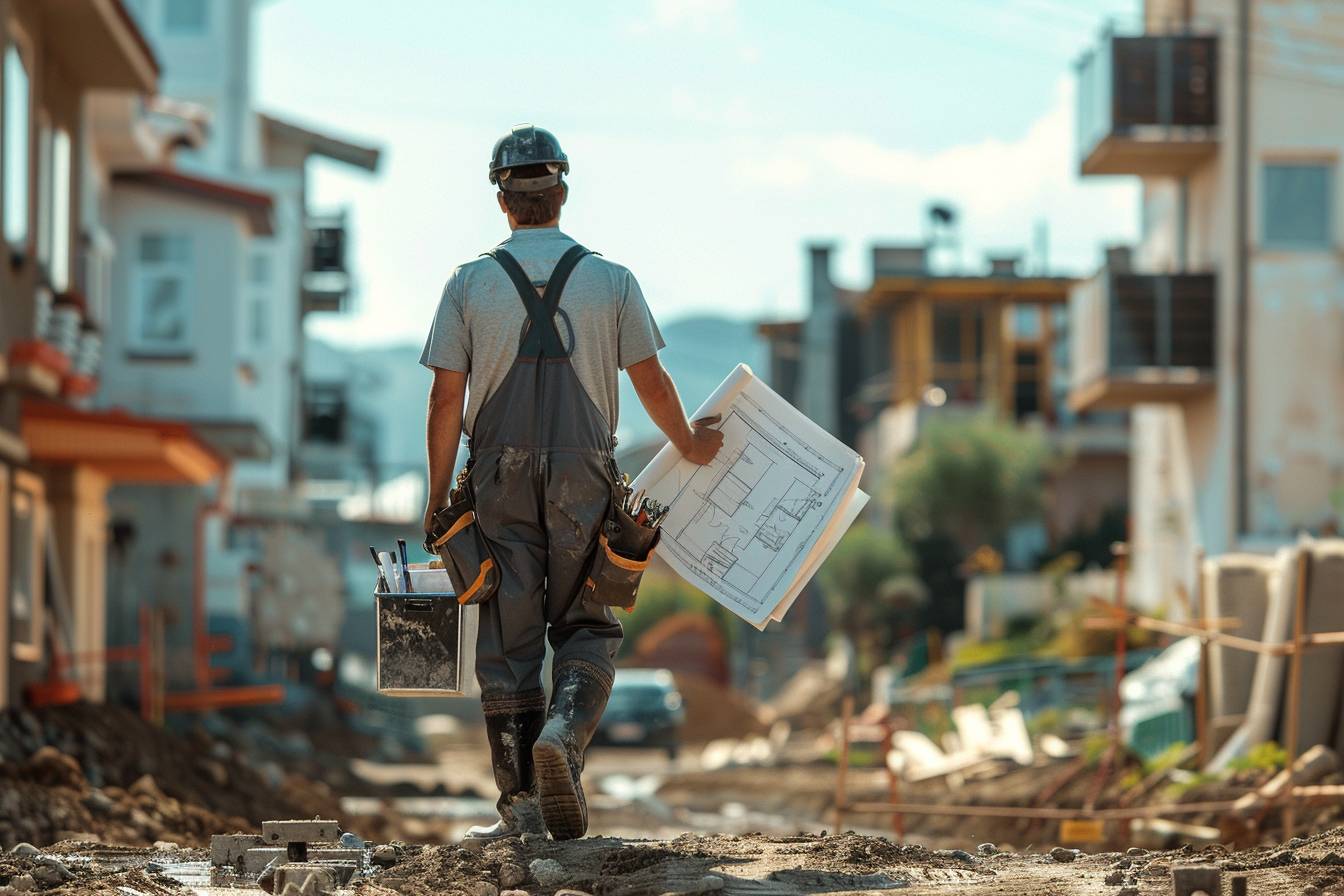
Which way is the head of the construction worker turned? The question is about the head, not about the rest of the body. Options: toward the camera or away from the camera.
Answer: away from the camera

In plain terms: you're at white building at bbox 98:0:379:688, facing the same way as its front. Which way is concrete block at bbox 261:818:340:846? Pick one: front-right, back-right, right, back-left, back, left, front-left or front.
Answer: right

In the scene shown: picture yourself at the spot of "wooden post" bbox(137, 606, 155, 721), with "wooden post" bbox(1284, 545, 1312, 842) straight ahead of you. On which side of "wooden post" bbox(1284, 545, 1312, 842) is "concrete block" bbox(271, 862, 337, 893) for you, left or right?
right

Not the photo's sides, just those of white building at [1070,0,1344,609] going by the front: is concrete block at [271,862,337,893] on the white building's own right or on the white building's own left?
on the white building's own left

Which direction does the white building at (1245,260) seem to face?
to the viewer's left

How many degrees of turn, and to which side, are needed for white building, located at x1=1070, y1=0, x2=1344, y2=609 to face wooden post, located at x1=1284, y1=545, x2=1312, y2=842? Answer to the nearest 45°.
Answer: approximately 90° to its left

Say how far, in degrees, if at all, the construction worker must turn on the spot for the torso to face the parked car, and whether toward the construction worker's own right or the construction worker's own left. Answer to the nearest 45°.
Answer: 0° — they already face it

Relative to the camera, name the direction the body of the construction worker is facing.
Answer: away from the camera

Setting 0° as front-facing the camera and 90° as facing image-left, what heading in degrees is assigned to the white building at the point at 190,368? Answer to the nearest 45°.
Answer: approximately 270°

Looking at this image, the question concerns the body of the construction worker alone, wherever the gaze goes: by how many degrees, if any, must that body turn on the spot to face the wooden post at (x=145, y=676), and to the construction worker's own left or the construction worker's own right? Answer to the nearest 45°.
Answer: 0° — they already face it

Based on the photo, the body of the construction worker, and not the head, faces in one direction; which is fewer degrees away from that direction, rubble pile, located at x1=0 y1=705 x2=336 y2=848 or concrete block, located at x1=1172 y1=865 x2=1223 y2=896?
the rubble pile

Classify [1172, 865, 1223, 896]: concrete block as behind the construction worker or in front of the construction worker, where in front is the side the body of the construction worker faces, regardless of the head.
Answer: behind

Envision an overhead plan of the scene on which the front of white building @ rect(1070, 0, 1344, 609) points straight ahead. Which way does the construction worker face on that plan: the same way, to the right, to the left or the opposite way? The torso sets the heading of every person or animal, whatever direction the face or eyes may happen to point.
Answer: to the right

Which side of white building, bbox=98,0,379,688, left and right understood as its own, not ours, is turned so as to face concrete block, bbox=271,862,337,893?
right

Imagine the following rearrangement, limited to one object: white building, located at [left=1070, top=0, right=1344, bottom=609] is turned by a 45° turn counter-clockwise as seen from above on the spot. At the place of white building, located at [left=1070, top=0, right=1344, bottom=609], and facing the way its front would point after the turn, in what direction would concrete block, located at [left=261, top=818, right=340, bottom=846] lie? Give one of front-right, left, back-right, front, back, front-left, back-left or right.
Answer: front-left

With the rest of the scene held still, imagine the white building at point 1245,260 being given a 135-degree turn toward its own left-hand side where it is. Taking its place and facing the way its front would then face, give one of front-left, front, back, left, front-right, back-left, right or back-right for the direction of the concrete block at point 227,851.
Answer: front-right
